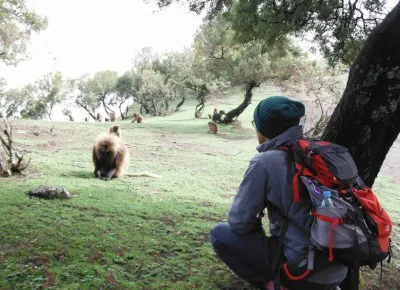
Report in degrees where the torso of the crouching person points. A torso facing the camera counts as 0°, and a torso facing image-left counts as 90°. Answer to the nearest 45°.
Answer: approximately 135°

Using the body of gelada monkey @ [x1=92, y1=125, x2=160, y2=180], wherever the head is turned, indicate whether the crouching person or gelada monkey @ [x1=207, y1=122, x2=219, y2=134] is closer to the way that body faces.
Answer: the crouching person

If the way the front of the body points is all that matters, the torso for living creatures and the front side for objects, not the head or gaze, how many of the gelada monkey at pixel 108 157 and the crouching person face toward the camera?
1

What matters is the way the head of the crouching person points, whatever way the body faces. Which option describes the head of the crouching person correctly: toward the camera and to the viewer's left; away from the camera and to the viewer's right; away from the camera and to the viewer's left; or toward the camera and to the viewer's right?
away from the camera and to the viewer's left

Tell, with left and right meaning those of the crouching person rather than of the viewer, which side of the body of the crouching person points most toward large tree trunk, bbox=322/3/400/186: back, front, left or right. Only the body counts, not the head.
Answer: right

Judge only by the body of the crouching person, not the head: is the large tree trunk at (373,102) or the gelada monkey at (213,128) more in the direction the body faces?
the gelada monkey

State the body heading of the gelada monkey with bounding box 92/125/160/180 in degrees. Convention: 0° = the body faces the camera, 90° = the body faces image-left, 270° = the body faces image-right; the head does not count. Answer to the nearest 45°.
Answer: approximately 0°

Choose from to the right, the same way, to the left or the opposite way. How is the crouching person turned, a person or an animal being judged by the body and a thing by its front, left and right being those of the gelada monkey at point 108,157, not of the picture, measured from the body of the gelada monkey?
the opposite way

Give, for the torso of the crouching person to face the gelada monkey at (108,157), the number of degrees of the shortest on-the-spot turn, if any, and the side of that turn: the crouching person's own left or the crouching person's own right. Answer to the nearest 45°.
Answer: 0° — they already face it

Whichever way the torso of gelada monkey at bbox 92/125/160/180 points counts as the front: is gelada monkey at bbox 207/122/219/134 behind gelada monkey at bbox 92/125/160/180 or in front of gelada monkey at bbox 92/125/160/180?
behind
